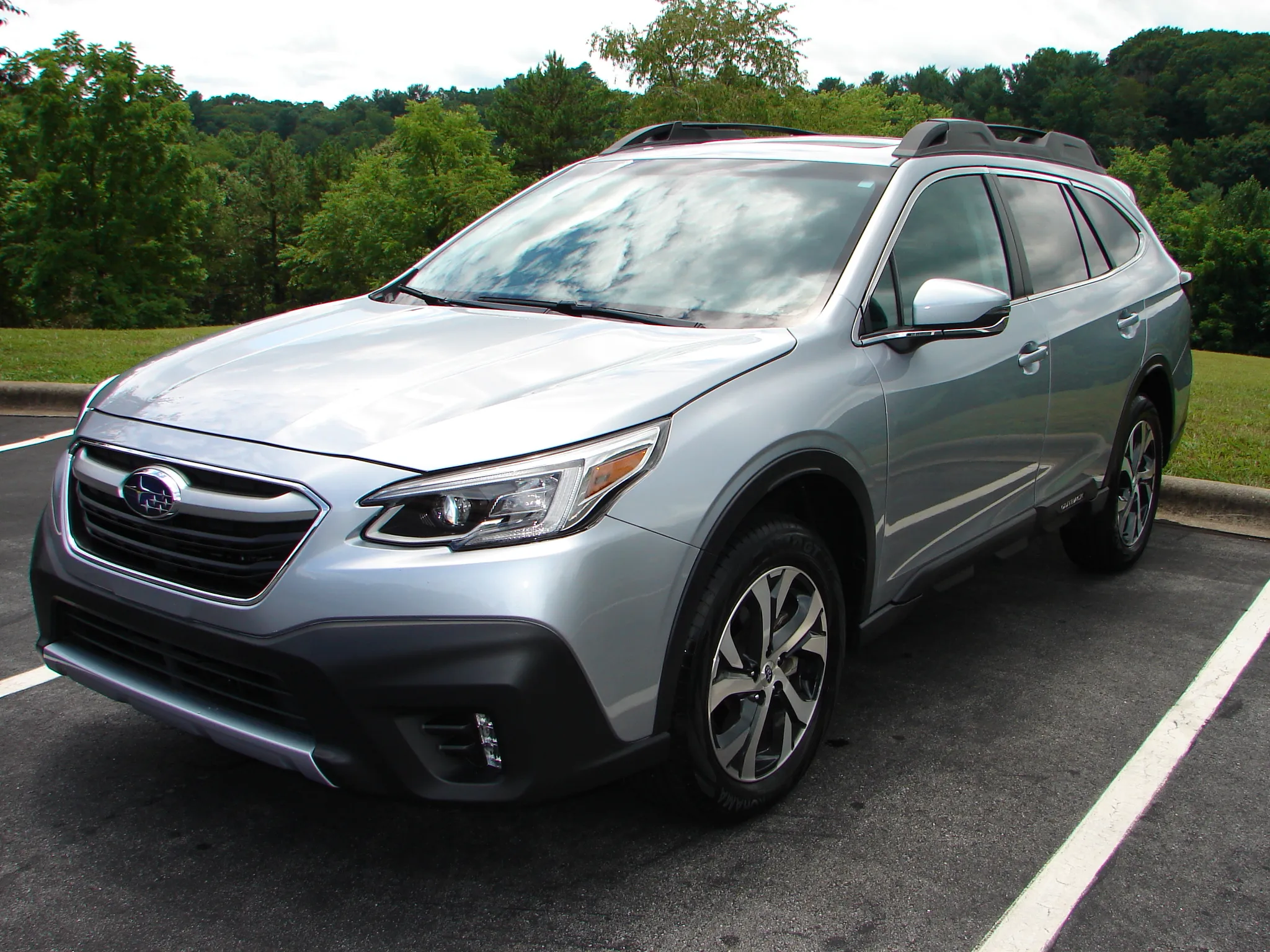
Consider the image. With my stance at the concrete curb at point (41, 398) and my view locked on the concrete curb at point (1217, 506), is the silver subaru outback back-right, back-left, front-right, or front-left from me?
front-right

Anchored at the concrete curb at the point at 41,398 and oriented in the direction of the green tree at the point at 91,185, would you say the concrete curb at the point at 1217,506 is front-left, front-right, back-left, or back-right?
back-right

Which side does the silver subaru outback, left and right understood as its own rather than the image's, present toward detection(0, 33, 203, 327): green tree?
right

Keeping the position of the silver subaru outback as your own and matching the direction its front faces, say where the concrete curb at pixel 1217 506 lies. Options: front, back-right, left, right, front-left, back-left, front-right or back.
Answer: back

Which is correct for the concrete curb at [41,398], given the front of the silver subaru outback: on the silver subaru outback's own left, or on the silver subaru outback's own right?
on the silver subaru outback's own right

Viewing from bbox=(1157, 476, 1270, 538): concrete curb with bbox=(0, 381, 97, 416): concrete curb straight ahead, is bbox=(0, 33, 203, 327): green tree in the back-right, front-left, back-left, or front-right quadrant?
front-right

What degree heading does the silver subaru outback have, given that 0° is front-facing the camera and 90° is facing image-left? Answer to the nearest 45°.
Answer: approximately 45°
